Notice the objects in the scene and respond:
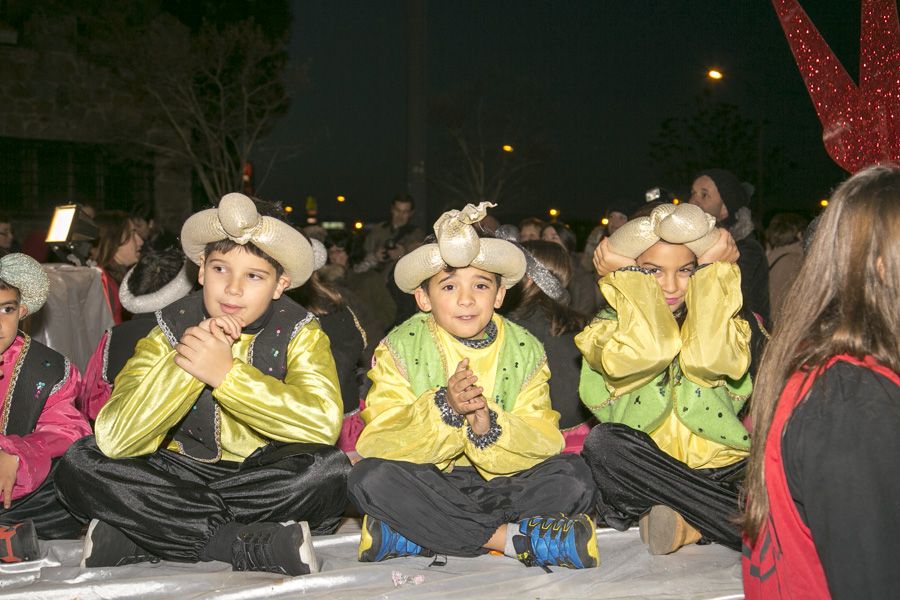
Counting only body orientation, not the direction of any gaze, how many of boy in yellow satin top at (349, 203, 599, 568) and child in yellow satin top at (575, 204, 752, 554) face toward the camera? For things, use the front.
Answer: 2

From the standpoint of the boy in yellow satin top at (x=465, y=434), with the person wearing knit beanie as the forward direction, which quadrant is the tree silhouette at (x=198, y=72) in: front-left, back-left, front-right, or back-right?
front-left

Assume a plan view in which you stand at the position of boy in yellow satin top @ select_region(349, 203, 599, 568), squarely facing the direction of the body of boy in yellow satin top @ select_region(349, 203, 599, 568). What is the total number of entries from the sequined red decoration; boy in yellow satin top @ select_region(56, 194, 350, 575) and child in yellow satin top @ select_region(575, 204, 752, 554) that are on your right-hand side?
1

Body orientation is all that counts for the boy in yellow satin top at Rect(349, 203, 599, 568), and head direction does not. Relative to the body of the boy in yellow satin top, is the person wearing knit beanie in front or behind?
behind

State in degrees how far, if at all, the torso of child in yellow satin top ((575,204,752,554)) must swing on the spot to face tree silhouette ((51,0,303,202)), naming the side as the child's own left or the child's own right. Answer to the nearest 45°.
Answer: approximately 135° to the child's own right

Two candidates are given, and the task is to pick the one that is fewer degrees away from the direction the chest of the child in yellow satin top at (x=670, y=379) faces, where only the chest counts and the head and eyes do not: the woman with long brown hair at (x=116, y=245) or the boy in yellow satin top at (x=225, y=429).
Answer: the boy in yellow satin top

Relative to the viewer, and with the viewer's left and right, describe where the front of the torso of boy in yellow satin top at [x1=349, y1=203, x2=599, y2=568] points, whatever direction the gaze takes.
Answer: facing the viewer

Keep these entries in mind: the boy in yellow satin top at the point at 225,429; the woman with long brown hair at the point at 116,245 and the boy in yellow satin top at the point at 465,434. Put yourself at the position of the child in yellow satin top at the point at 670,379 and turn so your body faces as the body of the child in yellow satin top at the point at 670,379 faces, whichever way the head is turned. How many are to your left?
0

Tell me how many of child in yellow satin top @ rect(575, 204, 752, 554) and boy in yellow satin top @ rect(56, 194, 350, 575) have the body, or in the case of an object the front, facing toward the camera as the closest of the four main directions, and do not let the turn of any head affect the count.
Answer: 2

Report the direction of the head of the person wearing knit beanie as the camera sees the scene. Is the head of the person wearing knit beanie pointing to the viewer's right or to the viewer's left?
to the viewer's left

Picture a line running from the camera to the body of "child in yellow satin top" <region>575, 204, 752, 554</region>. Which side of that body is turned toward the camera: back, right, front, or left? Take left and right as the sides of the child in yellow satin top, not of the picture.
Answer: front

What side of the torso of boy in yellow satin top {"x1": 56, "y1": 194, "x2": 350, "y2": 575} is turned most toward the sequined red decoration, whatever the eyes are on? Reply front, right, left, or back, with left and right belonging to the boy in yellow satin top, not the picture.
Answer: left

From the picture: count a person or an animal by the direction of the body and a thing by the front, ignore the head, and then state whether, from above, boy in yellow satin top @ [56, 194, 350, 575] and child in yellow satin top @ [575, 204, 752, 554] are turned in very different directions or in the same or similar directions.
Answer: same or similar directions

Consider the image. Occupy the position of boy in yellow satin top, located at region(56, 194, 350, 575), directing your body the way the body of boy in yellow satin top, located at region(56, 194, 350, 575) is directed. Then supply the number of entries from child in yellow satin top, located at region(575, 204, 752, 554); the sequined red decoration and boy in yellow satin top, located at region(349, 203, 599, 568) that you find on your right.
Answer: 0

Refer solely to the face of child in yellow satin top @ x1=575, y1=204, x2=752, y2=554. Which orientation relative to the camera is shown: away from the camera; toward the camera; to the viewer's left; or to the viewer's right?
toward the camera

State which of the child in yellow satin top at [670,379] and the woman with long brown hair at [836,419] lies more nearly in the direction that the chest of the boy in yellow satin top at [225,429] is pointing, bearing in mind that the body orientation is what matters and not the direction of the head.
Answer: the woman with long brown hair

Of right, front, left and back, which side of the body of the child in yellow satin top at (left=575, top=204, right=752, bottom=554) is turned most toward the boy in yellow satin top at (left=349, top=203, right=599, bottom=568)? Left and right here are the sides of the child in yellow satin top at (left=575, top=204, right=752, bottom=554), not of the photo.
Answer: right
